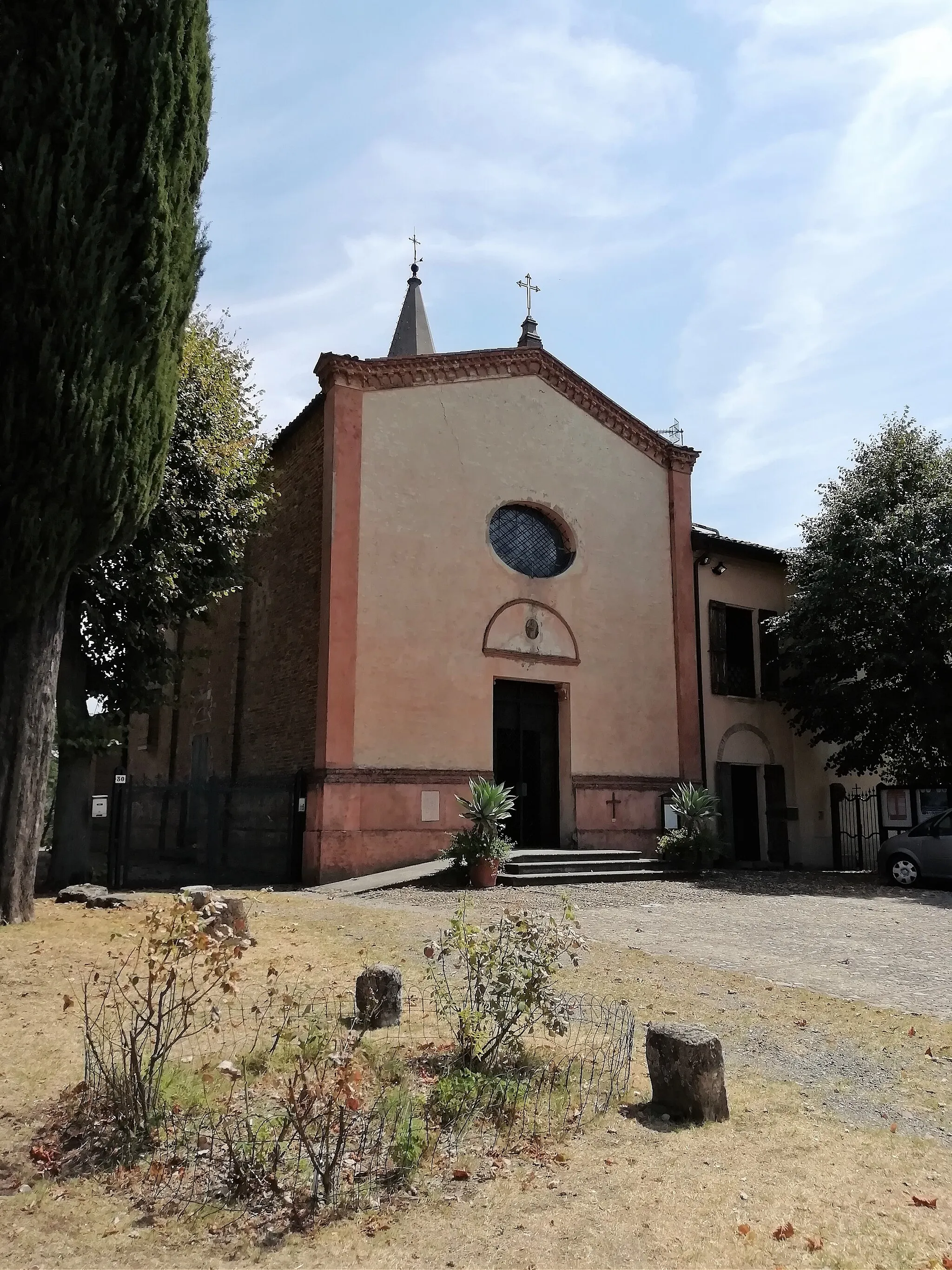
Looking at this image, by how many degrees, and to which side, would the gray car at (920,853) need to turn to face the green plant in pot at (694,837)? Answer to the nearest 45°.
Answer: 0° — it already faces it

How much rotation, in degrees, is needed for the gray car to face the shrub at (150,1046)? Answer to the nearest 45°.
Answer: approximately 90° to its left

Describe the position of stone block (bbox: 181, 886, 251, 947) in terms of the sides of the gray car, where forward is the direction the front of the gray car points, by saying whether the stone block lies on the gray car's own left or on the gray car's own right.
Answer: on the gray car's own left

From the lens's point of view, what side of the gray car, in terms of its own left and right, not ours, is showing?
left

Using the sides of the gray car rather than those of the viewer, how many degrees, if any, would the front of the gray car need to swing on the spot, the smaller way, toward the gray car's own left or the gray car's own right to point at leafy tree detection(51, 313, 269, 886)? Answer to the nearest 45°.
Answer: approximately 45° to the gray car's own left

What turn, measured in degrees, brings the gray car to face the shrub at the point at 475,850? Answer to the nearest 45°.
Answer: approximately 45° to its left

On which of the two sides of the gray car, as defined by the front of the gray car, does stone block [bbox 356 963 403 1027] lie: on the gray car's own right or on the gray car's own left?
on the gray car's own left

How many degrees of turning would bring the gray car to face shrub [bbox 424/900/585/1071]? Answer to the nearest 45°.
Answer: approximately 90° to its left

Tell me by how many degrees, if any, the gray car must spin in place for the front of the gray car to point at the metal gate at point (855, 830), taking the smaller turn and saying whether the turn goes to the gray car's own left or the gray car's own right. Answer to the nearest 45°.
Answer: approximately 90° to the gray car's own right

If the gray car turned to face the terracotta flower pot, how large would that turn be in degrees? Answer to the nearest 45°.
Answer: approximately 45° to its left

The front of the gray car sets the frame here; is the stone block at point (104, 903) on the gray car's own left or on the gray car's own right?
on the gray car's own left
